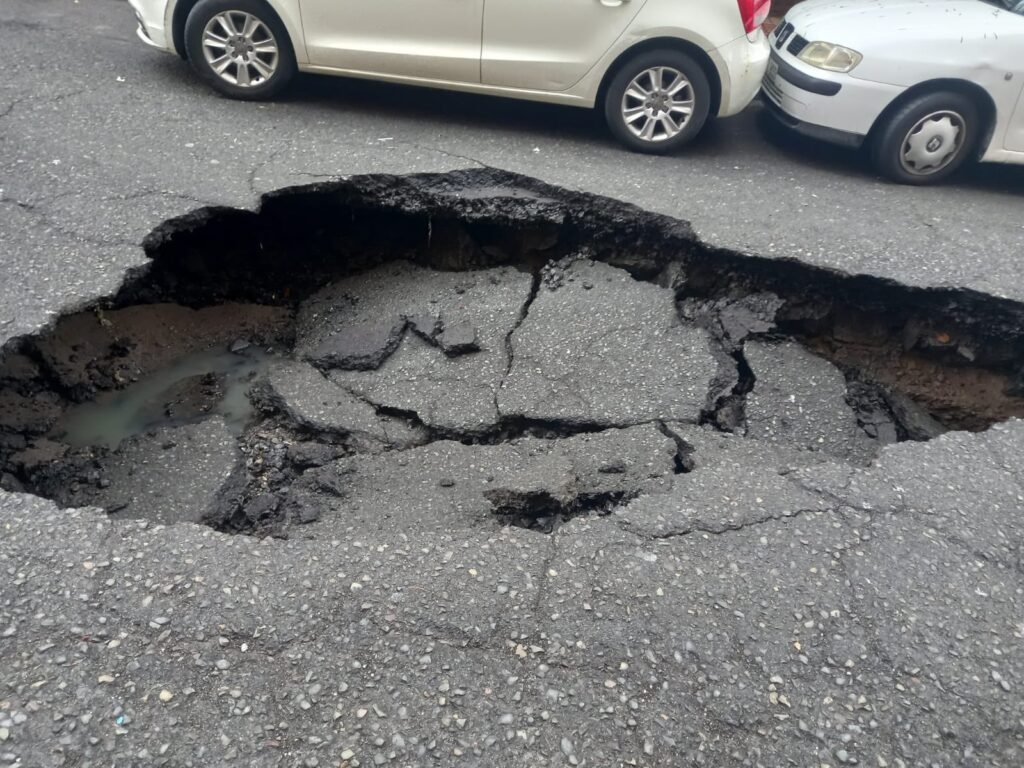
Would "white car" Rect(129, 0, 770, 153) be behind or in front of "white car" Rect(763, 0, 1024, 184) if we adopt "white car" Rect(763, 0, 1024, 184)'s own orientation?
in front

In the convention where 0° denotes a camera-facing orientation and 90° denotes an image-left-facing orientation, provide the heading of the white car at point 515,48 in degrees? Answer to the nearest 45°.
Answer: approximately 90°

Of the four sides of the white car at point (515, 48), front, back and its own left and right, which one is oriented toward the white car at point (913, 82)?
back

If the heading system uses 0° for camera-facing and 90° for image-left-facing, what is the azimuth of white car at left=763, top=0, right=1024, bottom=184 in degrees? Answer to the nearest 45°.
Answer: approximately 45°

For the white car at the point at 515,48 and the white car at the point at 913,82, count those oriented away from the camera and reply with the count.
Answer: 0
